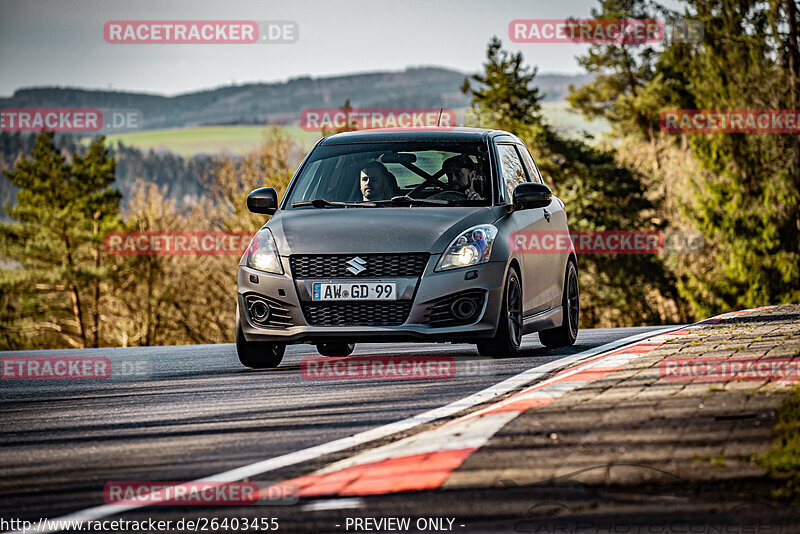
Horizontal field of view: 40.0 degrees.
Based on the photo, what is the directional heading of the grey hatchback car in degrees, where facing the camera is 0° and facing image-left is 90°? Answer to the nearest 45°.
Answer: approximately 0°

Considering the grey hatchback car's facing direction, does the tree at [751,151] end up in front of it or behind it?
behind
